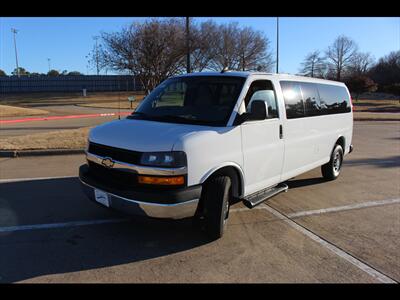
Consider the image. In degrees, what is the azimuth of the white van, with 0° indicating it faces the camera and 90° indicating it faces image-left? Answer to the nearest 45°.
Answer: approximately 45°

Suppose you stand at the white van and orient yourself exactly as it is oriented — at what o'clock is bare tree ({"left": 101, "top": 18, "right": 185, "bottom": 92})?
The bare tree is roughly at 4 o'clock from the white van.
